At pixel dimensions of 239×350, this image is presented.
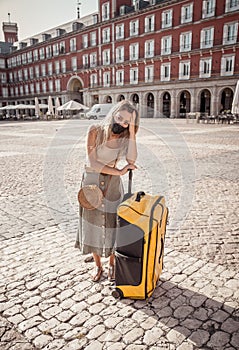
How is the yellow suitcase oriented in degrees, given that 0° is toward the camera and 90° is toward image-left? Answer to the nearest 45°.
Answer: approximately 315°

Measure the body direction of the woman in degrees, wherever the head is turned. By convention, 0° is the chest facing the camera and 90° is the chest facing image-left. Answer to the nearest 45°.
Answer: approximately 0°
